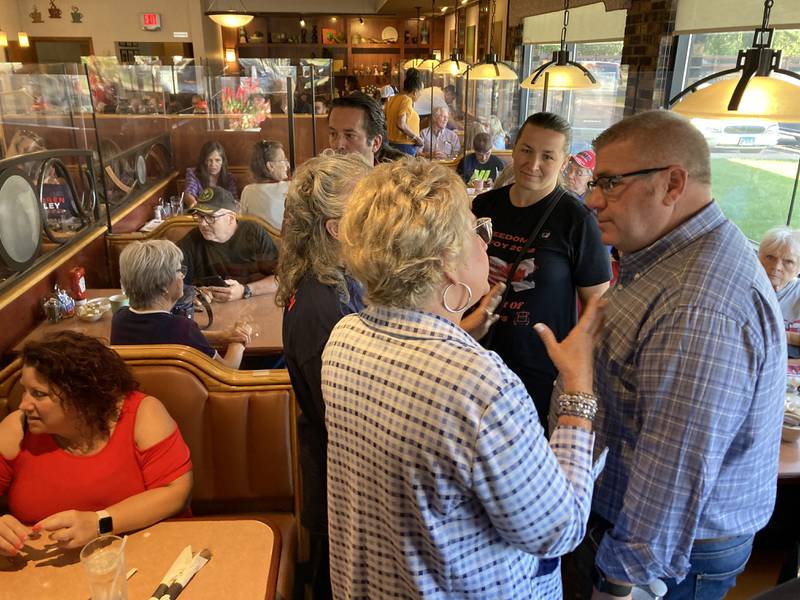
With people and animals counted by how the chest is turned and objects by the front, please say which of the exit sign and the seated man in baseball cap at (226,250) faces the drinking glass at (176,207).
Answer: the exit sign

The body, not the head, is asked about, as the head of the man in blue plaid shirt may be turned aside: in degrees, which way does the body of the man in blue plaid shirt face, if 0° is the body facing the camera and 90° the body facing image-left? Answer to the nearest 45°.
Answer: approximately 90°

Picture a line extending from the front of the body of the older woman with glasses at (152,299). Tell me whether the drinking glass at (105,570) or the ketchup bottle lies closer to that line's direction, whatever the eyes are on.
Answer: the ketchup bottle

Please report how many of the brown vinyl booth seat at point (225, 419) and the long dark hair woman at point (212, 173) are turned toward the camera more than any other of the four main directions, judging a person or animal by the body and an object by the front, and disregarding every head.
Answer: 2

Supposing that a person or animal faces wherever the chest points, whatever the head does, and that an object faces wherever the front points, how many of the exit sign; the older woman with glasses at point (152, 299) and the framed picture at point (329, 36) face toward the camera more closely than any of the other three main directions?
2

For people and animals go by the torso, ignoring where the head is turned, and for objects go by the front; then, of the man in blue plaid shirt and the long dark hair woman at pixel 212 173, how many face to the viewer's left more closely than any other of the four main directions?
1

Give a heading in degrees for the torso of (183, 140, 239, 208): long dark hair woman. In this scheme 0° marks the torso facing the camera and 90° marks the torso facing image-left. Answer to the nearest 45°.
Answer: approximately 0°

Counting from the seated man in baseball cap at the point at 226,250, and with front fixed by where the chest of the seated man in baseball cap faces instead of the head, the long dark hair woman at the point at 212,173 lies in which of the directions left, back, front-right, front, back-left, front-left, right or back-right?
back-right

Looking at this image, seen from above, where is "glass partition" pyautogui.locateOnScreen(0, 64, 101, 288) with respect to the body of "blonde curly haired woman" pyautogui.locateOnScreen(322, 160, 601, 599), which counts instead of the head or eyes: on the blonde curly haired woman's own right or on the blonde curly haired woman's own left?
on the blonde curly haired woman's own left

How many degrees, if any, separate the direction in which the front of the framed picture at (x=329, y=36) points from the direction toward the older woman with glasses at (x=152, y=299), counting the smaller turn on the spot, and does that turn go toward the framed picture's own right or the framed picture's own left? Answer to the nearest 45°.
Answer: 0° — it already faces them

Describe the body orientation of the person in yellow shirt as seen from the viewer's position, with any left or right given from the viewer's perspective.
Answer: facing away from the viewer and to the right of the viewer
